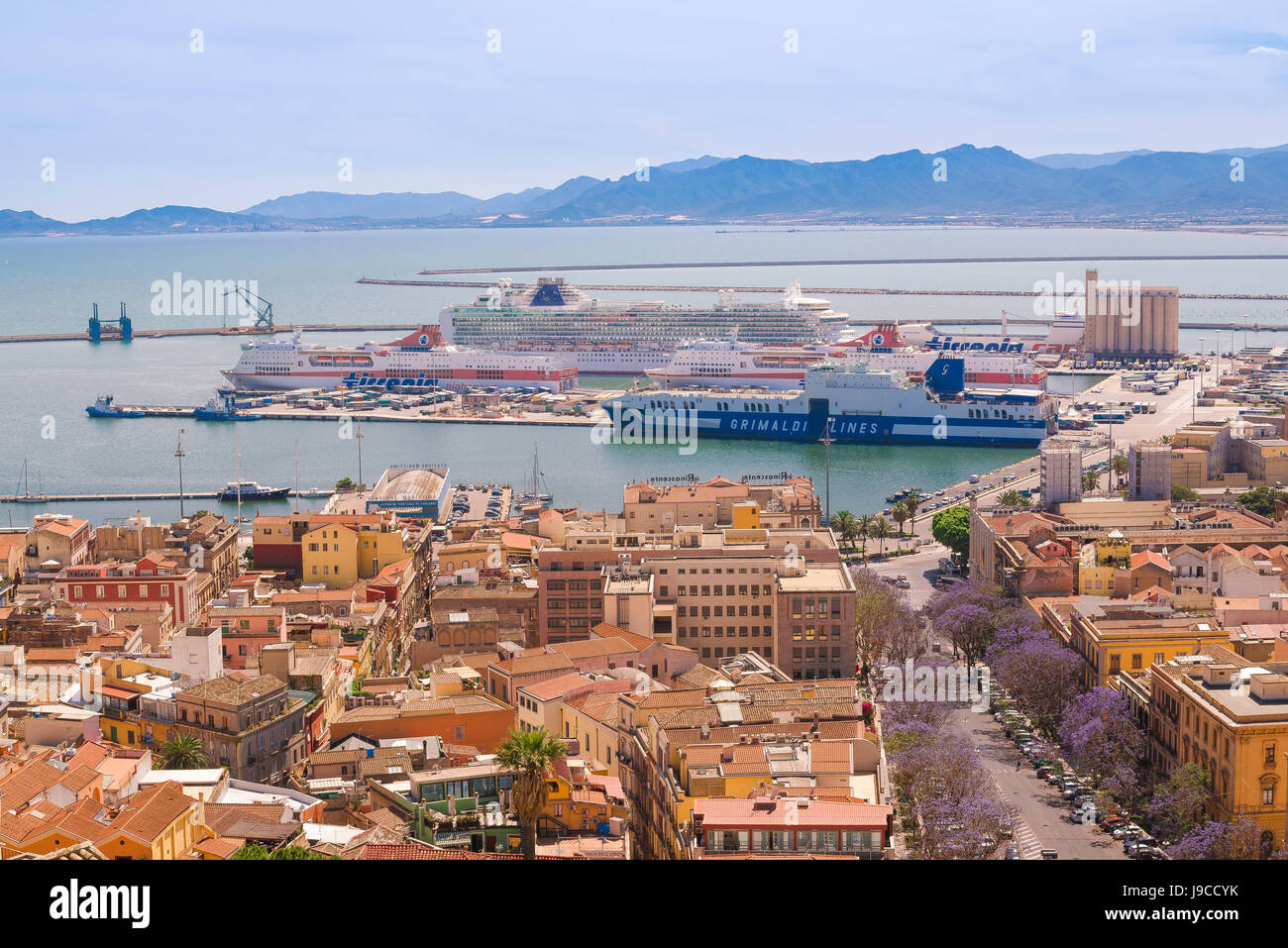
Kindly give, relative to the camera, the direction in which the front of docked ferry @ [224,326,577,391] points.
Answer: facing to the left of the viewer

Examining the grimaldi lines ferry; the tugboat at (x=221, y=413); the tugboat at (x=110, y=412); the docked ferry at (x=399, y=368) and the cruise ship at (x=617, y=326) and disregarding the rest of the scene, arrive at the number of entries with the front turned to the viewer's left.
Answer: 4

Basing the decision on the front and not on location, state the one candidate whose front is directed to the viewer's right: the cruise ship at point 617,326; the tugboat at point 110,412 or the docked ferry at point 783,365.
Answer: the cruise ship

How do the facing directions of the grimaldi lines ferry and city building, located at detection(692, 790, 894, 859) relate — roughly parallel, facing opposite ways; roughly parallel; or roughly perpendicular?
roughly perpendicular

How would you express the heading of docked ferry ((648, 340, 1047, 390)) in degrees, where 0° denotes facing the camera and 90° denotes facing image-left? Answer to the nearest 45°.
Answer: approximately 90°

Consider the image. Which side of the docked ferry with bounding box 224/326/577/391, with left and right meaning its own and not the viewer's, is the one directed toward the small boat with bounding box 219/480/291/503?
left

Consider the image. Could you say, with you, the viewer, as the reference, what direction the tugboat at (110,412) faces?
facing to the left of the viewer

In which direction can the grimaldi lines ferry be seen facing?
to the viewer's left

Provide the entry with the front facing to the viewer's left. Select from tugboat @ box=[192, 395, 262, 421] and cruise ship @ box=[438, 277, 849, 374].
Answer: the tugboat

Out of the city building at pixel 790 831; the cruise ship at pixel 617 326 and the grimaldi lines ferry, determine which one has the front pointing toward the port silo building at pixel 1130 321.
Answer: the cruise ship

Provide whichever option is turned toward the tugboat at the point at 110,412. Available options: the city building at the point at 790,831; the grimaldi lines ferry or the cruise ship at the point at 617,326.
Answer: the grimaldi lines ferry

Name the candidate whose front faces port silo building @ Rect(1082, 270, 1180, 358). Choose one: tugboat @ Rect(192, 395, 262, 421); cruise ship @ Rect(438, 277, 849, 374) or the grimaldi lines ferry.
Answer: the cruise ship

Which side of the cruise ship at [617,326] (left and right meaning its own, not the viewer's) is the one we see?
right

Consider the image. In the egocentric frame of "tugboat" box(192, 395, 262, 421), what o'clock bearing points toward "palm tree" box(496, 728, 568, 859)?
The palm tree is roughly at 9 o'clock from the tugboat.
